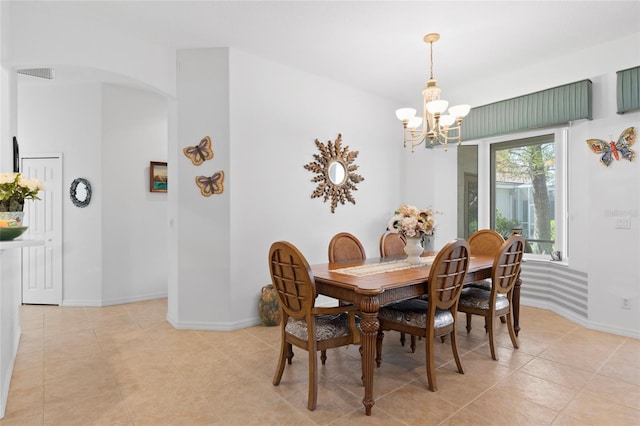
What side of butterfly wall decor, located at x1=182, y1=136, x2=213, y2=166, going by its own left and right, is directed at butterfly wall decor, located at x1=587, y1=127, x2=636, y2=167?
left

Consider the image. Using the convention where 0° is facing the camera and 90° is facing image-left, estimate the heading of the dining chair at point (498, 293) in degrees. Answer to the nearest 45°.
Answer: approximately 135°

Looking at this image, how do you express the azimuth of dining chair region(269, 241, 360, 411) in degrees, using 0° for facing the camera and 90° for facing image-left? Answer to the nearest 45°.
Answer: approximately 225°

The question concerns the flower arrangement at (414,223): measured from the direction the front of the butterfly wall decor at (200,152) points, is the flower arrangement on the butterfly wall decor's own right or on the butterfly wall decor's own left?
on the butterfly wall decor's own left

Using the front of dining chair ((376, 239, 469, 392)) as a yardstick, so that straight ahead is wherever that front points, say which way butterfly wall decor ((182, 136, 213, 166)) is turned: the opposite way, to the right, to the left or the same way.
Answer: the opposite way

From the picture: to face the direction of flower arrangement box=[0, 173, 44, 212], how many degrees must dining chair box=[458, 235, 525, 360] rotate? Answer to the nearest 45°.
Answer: approximately 90° to its left

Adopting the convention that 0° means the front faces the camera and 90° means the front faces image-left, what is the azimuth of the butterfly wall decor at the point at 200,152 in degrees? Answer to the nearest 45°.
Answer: approximately 0°

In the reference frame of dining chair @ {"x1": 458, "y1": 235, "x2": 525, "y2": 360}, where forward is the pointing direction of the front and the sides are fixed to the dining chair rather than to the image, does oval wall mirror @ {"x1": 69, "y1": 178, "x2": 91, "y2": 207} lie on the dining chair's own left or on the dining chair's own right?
on the dining chair's own left

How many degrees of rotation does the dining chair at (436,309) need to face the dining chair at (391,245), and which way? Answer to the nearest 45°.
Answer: approximately 45° to its right
